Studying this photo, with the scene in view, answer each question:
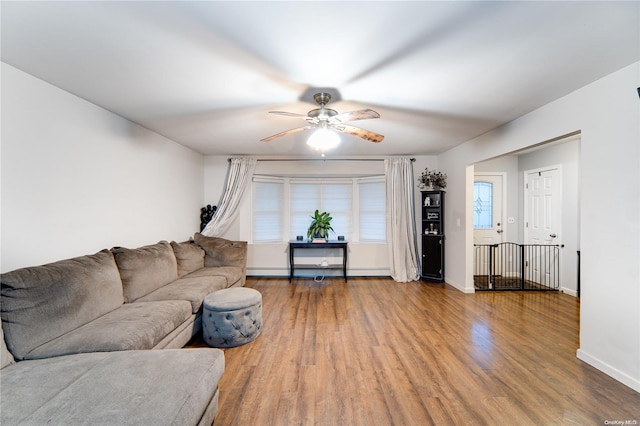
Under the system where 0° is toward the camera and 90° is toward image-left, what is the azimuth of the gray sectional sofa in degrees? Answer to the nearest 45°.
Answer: approximately 315°

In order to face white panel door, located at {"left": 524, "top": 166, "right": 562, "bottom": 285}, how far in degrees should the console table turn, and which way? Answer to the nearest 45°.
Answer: approximately 90° to its left

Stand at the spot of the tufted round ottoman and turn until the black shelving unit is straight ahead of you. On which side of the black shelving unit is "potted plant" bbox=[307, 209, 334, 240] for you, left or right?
left

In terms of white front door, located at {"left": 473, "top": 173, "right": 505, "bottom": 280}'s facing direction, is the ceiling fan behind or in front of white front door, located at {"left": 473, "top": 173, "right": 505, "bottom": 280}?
in front

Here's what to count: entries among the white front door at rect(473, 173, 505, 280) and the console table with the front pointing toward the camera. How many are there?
2

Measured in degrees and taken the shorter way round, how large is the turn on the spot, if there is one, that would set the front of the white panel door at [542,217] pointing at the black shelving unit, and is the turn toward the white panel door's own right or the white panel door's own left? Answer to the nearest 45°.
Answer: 0° — it already faces it

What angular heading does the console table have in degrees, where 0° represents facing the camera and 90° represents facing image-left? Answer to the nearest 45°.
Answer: approximately 0°

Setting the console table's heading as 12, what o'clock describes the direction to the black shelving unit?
The black shelving unit is roughly at 9 o'clock from the console table.

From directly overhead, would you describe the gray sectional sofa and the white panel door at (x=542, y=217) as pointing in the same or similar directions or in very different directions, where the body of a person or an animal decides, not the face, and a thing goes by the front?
very different directions

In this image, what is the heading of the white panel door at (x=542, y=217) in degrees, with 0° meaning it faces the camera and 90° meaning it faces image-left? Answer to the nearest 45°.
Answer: approximately 45°

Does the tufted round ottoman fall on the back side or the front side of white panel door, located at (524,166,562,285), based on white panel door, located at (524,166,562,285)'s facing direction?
on the front side

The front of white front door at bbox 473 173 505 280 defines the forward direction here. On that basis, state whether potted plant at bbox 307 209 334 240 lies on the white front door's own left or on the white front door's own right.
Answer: on the white front door's own right
